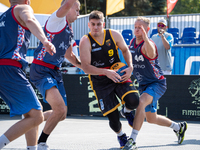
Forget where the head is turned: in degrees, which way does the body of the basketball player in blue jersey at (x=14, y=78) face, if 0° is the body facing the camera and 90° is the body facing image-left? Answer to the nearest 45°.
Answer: approximately 225°

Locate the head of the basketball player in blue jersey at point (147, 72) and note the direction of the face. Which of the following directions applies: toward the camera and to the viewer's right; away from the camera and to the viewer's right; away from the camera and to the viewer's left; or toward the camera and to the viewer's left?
toward the camera and to the viewer's left

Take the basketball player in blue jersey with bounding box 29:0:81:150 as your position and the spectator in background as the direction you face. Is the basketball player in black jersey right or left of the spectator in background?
right

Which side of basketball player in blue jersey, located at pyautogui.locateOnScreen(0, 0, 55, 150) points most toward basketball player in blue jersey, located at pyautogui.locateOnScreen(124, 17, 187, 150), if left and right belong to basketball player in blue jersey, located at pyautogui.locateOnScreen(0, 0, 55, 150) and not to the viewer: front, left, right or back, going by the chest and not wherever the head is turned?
front

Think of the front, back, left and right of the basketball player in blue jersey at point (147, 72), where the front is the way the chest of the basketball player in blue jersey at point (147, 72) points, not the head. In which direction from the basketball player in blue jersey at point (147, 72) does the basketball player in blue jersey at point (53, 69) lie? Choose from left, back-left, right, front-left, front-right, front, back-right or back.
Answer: front

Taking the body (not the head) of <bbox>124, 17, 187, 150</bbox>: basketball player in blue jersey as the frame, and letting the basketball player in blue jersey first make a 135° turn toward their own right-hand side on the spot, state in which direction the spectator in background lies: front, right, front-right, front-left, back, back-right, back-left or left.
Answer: front

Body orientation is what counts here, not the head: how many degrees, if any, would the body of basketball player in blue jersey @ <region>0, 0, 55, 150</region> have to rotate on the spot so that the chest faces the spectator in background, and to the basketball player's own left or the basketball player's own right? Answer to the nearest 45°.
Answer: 0° — they already face them

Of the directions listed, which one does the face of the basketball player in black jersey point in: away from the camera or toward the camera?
toward the camera

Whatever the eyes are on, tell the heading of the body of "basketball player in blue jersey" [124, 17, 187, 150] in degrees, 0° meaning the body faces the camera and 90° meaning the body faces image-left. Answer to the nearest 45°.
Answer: approximately 45°

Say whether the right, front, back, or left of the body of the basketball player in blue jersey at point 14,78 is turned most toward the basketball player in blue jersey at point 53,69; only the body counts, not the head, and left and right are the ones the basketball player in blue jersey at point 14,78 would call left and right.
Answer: front

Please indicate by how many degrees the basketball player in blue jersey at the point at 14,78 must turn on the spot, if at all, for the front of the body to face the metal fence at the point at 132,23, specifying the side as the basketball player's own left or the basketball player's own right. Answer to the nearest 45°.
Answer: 0° — they already face it

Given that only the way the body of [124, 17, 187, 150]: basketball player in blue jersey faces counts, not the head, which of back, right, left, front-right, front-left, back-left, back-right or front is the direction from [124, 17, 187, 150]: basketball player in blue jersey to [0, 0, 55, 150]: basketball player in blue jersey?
front

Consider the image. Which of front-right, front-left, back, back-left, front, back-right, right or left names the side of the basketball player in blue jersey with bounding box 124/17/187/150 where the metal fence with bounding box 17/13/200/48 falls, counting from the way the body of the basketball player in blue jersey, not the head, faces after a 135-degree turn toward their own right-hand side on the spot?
front

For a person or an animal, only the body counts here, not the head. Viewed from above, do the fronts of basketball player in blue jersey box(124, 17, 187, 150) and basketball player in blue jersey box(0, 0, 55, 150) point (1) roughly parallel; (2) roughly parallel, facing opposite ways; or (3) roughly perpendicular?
roughly parallel, facing opposite ways

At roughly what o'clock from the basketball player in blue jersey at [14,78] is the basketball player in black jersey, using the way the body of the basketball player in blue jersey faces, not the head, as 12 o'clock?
The basketball player in black jersey is roughly at 12 o'clock from the basketball player in blue jersey.
